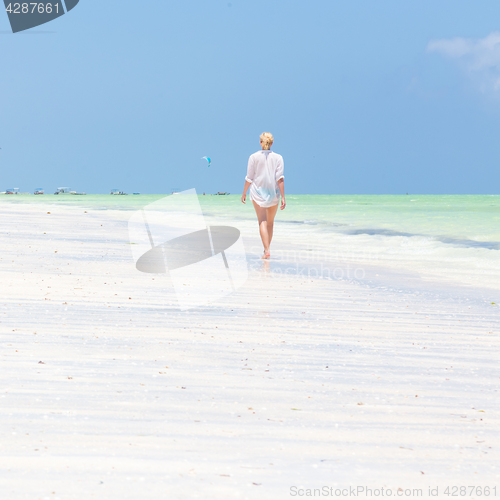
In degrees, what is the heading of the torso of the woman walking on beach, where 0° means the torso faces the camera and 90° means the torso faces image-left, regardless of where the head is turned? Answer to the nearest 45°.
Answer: approximately 180°
